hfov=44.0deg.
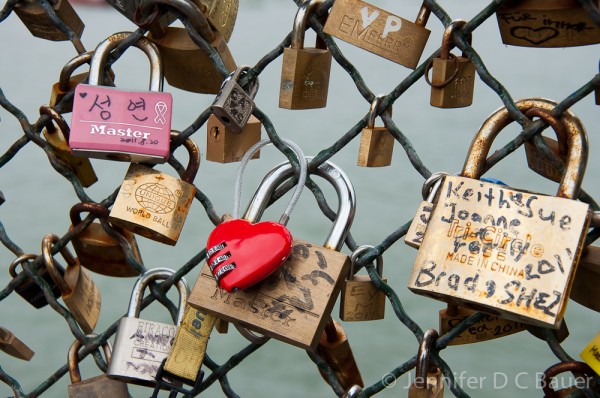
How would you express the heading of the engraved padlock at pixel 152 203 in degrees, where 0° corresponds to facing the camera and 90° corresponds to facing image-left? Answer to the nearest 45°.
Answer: approximately 0°

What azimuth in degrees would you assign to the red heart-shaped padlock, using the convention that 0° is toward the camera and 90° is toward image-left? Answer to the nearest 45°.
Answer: approximately 0°

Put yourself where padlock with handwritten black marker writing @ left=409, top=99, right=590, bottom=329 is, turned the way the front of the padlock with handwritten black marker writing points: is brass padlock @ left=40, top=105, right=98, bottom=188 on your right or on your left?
on your right
